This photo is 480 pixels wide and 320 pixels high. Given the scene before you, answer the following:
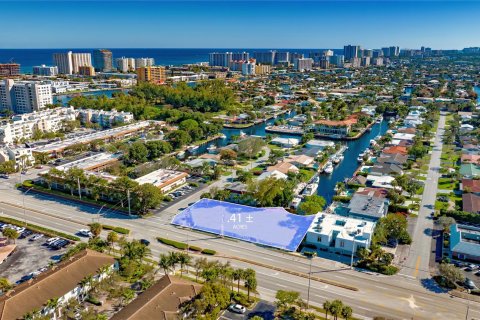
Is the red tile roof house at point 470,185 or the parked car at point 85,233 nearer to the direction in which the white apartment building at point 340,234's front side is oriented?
the parked car

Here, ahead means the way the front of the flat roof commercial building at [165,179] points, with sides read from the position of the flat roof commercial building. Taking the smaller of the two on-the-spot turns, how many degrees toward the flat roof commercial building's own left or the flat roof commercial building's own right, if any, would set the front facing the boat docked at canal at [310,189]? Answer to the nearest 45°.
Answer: approximately 45° to the flat roof commercial building's own left

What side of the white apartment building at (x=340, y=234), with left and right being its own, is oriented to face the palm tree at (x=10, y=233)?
right

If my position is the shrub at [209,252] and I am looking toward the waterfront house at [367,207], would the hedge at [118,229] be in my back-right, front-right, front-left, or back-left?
back-left

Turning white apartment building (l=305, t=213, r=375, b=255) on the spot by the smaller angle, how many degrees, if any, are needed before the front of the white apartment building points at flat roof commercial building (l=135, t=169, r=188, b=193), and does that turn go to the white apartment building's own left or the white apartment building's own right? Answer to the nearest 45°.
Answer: approximately 135° to the white apartment building's own right

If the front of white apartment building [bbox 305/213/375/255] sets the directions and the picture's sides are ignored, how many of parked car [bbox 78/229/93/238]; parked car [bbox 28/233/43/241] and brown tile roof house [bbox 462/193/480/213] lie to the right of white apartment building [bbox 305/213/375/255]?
2

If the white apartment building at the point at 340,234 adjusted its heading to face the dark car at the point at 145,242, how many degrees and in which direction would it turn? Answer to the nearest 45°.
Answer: approximately 90° to its right

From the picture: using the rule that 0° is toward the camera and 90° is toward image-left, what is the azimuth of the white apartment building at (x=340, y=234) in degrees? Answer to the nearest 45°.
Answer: approximately 0°

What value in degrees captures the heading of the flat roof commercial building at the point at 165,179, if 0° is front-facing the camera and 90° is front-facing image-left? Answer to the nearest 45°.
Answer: approximately 315°

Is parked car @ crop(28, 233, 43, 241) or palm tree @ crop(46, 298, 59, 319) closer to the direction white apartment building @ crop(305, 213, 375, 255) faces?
the palm tree
